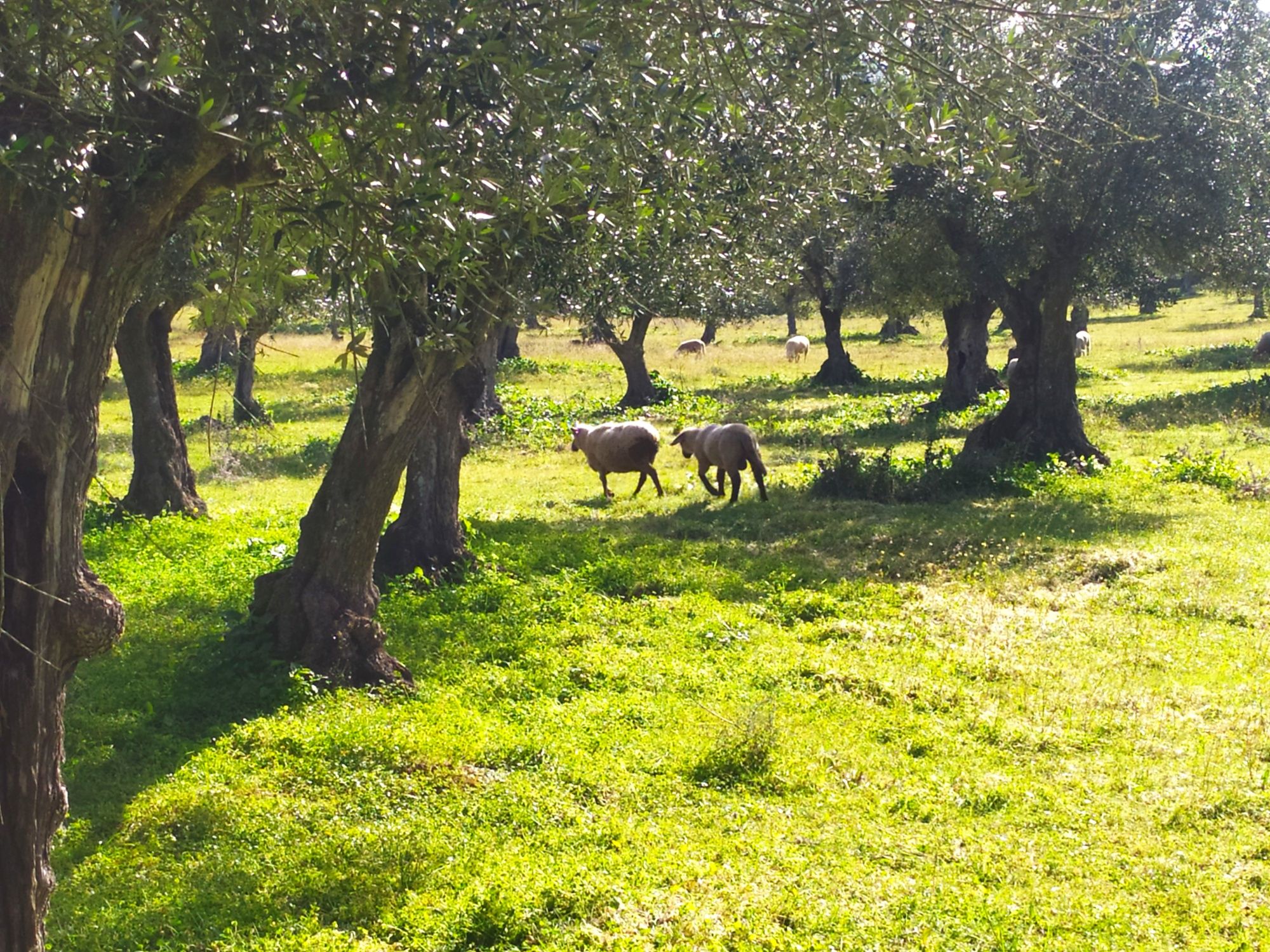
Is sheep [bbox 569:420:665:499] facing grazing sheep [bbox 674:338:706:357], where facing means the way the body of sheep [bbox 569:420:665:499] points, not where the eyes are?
no

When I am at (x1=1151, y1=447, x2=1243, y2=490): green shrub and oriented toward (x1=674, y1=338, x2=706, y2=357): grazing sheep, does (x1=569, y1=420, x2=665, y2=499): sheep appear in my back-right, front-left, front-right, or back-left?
front-left

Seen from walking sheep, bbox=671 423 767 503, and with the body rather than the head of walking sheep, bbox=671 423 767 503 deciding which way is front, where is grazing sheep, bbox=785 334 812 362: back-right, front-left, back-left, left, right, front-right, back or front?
front-right

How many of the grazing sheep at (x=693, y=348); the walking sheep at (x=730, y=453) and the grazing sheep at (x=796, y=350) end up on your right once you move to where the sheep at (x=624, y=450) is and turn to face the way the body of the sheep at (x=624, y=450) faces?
2

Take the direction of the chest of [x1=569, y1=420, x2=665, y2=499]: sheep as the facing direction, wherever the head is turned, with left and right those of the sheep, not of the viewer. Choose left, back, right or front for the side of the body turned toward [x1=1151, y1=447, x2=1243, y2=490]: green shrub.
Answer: back

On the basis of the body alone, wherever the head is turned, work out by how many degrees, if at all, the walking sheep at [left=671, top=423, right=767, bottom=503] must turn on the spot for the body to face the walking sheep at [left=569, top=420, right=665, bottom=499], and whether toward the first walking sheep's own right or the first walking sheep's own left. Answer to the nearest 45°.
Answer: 0° — it already faces it

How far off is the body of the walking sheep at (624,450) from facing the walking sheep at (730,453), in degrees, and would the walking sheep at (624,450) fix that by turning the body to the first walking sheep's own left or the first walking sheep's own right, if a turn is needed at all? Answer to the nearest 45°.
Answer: approximately 135° to the first walking sheep's own left

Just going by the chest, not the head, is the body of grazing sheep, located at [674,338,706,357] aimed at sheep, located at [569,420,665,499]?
no

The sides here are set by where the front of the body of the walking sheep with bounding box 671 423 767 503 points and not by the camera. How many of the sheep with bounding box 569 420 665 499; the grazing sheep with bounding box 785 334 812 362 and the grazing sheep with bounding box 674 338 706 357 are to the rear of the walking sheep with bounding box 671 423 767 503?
0

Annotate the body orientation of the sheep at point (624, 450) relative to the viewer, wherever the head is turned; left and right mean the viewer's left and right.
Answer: facing to the left of the viewer

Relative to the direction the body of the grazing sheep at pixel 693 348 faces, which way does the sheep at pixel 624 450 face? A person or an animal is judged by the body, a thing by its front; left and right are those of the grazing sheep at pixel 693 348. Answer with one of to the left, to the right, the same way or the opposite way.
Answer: the same way

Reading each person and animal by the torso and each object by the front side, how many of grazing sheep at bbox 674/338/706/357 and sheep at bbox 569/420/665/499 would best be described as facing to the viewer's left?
2

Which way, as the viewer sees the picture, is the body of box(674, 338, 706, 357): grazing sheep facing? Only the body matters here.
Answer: to the viewer's left

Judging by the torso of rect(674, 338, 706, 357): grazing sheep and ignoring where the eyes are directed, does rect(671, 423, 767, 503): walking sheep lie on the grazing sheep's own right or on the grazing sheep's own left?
on the grazing sheep's own left

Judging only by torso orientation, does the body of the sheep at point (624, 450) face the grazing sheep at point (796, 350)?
no
